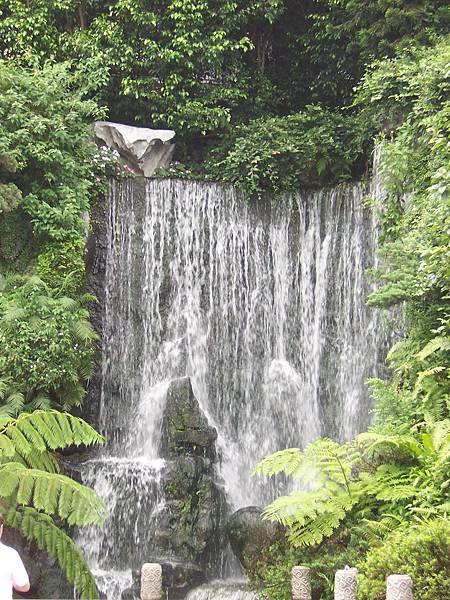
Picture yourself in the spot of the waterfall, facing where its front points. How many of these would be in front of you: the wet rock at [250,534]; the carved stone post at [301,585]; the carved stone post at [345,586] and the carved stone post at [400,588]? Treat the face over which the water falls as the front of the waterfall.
4

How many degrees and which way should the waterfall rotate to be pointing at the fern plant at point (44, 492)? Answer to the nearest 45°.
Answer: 0° — it already faces it

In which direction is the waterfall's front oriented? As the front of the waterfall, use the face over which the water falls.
toward the camera

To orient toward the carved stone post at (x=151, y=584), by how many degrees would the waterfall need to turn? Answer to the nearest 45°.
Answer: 0° — it already faces it

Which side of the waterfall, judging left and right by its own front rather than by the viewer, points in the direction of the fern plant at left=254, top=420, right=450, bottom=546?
front

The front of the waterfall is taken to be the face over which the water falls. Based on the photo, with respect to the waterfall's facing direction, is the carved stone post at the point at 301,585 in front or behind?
in front

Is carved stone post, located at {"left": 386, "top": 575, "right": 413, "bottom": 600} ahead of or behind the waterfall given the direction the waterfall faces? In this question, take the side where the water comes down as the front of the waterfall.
ahead

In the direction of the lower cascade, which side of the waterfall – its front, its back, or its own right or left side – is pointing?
front

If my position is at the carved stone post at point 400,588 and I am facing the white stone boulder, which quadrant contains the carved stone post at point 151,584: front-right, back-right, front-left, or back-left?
front-left

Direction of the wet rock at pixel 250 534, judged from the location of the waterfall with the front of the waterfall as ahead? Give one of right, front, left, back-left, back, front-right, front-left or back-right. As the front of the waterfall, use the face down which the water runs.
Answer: front

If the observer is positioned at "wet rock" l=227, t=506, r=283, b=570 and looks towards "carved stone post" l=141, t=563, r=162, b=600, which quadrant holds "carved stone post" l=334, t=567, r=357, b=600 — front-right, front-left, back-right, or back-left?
front-left
